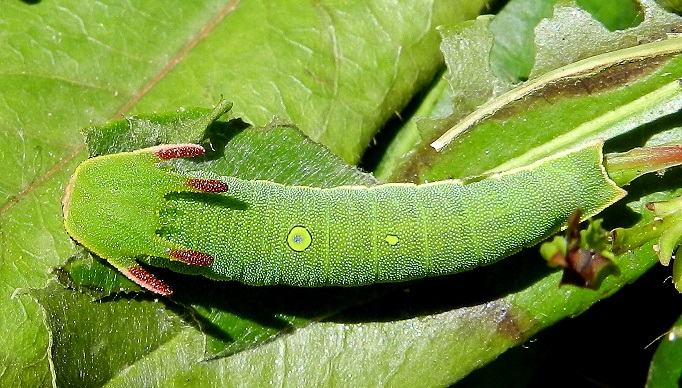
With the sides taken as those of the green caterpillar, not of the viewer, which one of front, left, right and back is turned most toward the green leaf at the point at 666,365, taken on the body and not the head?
back

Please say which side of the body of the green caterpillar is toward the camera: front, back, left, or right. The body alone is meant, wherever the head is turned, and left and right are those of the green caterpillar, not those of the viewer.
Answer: left
